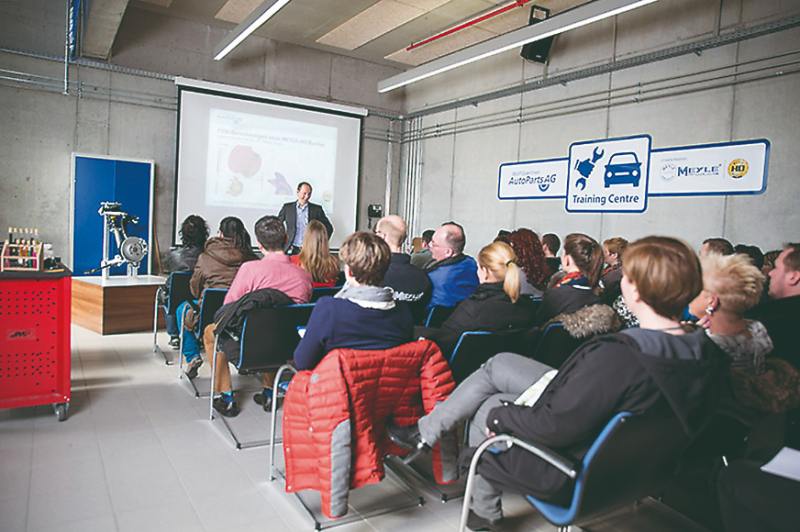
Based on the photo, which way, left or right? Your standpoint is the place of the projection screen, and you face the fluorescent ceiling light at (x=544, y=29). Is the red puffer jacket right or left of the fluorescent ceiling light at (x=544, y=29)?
right

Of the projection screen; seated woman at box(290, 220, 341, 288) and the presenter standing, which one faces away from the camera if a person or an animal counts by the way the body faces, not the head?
the seated woman

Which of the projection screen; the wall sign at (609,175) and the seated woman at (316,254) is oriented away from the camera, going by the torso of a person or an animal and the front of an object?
the seated woman

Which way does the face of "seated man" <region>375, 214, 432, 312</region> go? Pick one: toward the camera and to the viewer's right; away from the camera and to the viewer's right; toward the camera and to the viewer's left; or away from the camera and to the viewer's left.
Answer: away from the camera and to the viewer's left

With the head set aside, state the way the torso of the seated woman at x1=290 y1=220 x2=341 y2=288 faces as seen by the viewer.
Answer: away from the camera

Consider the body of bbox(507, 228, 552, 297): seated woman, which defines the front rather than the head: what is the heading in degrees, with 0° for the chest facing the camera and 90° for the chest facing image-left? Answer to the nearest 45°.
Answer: approximately 135°

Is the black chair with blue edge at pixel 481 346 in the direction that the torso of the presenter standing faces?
yes

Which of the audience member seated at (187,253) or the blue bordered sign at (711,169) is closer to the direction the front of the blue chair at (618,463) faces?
the audience member seated

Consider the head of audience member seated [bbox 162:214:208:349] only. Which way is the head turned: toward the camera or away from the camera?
away from the camera

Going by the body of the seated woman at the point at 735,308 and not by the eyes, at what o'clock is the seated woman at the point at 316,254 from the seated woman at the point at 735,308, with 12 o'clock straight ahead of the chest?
the seated woman at the point at 316,254 is roughly at 11 o'clock from the seated woman at the point at 735,308.

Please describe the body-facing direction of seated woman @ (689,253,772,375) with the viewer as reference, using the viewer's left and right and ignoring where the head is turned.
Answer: facing away from the viewer and to the left of the viewer

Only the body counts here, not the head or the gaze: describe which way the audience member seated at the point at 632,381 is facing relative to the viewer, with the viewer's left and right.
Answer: facing away from the viewer and to the left of the viewer

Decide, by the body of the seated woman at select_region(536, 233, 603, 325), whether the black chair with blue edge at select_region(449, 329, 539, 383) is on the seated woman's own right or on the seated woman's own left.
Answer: on the seated woman's own left

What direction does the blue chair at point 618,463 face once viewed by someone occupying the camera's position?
facing away from the viewer and to the left of the viewer

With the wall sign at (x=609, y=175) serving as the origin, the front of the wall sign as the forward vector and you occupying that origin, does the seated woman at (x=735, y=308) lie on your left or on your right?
on your left
